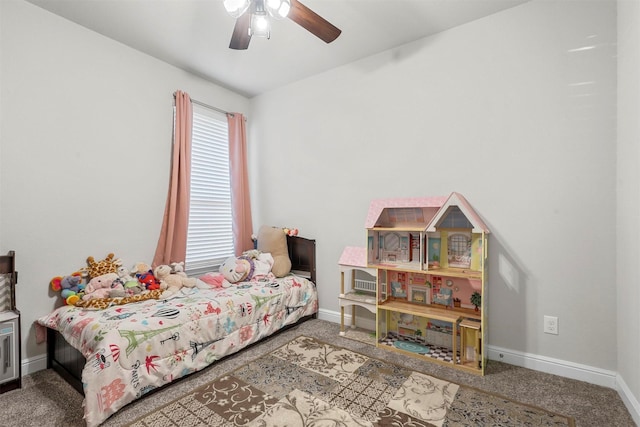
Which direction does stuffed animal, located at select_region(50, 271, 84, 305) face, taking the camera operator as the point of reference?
facing the viewer and to the right of the viewer

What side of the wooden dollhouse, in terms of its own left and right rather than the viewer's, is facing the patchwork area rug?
front

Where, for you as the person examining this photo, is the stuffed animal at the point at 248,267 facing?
facing the viewer and to the left of the viewer

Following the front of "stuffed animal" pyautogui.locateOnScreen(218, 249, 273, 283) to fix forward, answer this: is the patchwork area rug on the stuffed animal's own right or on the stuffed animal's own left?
on the stuffed animal's own left
